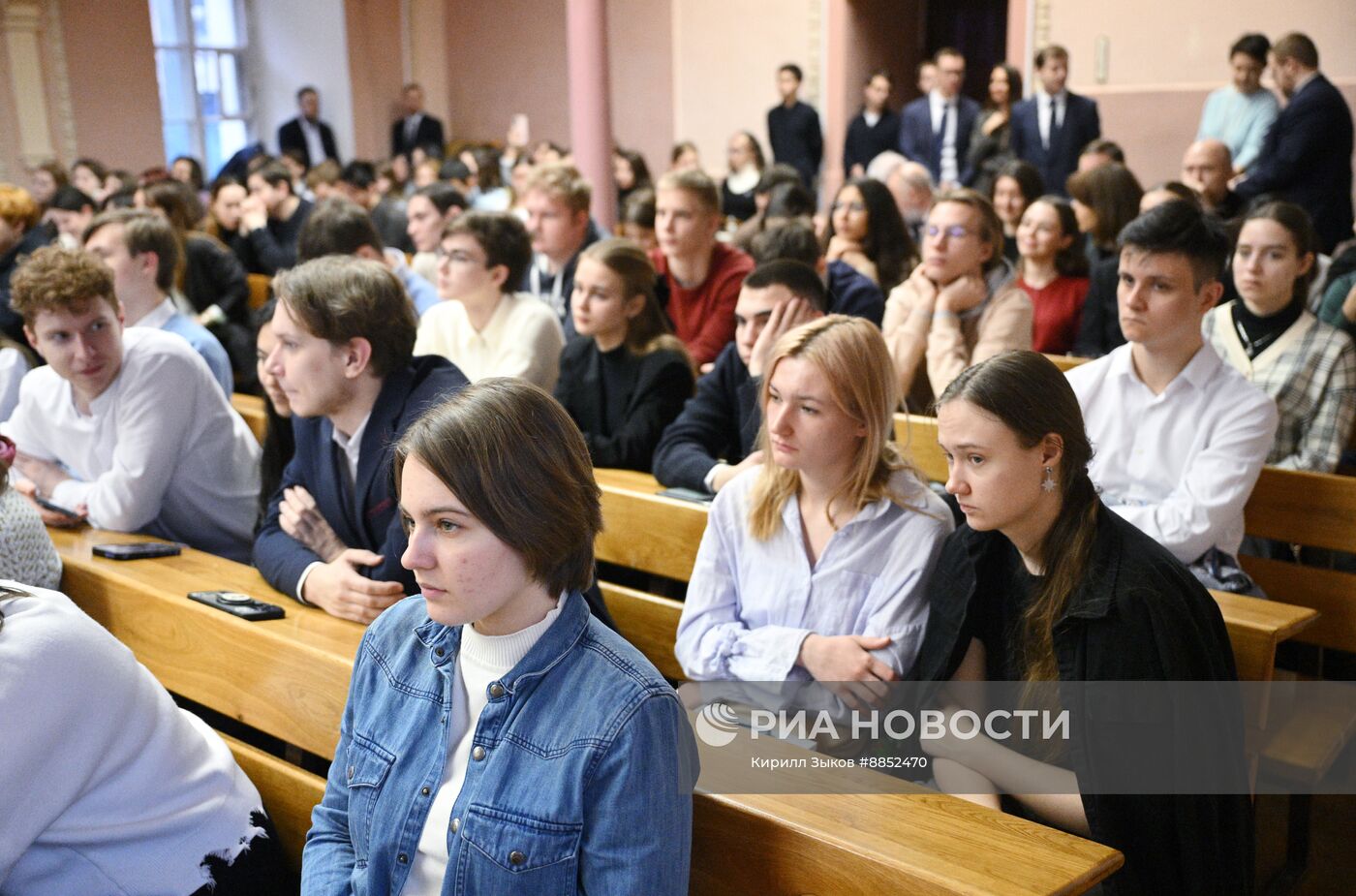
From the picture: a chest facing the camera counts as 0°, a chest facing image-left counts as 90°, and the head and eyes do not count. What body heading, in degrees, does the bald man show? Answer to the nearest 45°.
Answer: approximately 45°

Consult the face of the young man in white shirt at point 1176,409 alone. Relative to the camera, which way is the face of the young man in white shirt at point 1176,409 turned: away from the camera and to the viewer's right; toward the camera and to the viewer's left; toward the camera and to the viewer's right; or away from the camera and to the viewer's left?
toward the camera and to the viewer's left

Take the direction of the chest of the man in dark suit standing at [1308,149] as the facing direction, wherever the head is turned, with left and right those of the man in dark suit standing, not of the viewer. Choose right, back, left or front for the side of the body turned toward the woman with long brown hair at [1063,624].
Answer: left

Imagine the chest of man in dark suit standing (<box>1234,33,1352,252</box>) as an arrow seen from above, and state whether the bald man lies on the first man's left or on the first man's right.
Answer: on the first man's left

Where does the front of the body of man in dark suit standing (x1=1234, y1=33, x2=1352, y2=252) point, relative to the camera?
to the viewer's left

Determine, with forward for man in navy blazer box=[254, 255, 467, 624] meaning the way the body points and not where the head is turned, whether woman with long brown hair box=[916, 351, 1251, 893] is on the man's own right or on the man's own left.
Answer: on the man's own left

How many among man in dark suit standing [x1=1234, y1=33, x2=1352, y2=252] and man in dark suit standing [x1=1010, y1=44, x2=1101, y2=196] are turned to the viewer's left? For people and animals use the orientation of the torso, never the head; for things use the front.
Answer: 1

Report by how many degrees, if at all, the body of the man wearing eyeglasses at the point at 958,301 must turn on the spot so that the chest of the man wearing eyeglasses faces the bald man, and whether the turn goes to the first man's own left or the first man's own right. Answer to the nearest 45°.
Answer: approximately 180°

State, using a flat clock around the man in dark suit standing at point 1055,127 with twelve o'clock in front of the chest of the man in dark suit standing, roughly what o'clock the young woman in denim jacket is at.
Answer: The young woman in denim jacket is roughly at 12 o'clock from the man in dark suit standing.

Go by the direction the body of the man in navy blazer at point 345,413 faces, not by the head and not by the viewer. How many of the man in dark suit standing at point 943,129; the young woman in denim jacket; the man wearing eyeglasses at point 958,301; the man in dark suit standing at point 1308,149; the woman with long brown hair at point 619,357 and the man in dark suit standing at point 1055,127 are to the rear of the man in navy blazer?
5

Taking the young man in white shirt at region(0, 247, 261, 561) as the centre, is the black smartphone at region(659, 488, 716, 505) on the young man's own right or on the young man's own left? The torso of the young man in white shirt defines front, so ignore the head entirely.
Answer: on the young man's own left

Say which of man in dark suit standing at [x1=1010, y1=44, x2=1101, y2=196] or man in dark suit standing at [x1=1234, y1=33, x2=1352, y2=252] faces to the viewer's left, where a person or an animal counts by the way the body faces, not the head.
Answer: man in dark suit standing at [x1=1234, y1=33, x2=1352, y2=252]

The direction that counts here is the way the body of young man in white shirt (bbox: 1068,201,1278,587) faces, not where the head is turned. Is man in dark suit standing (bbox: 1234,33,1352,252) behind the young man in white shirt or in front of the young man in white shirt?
behind
